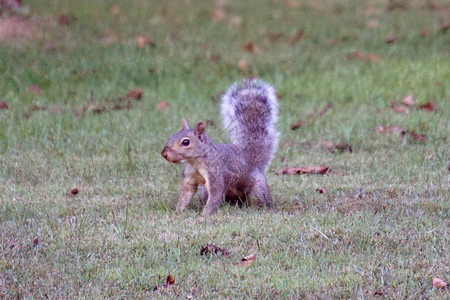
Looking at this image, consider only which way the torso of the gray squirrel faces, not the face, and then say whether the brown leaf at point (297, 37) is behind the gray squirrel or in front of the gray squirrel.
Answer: behind

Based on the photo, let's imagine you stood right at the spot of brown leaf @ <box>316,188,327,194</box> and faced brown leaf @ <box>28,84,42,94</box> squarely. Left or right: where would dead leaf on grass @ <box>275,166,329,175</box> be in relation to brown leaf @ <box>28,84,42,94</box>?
right

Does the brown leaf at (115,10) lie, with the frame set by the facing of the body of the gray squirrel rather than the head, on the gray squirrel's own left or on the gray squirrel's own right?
on the gray squirrel's own right

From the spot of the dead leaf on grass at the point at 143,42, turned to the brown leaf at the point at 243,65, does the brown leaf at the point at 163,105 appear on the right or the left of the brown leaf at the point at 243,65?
right

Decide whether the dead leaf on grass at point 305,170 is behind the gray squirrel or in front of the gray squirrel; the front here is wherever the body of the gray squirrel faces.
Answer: behind

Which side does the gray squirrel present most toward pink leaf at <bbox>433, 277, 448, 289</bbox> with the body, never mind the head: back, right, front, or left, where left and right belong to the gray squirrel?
left

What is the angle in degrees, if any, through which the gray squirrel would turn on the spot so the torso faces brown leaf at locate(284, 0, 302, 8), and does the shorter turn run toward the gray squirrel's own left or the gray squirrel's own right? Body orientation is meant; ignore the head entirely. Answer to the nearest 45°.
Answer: approximately 135° to the gray squirrel's own right

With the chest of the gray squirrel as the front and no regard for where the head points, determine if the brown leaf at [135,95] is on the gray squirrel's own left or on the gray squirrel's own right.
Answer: on the gray squirrel's own right

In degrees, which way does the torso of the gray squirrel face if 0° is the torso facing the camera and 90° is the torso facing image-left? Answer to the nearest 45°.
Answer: approximately 45°

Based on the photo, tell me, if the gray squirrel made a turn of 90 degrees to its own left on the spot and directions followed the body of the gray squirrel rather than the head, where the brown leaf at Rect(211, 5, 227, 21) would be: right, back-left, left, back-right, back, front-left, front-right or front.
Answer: back-left
